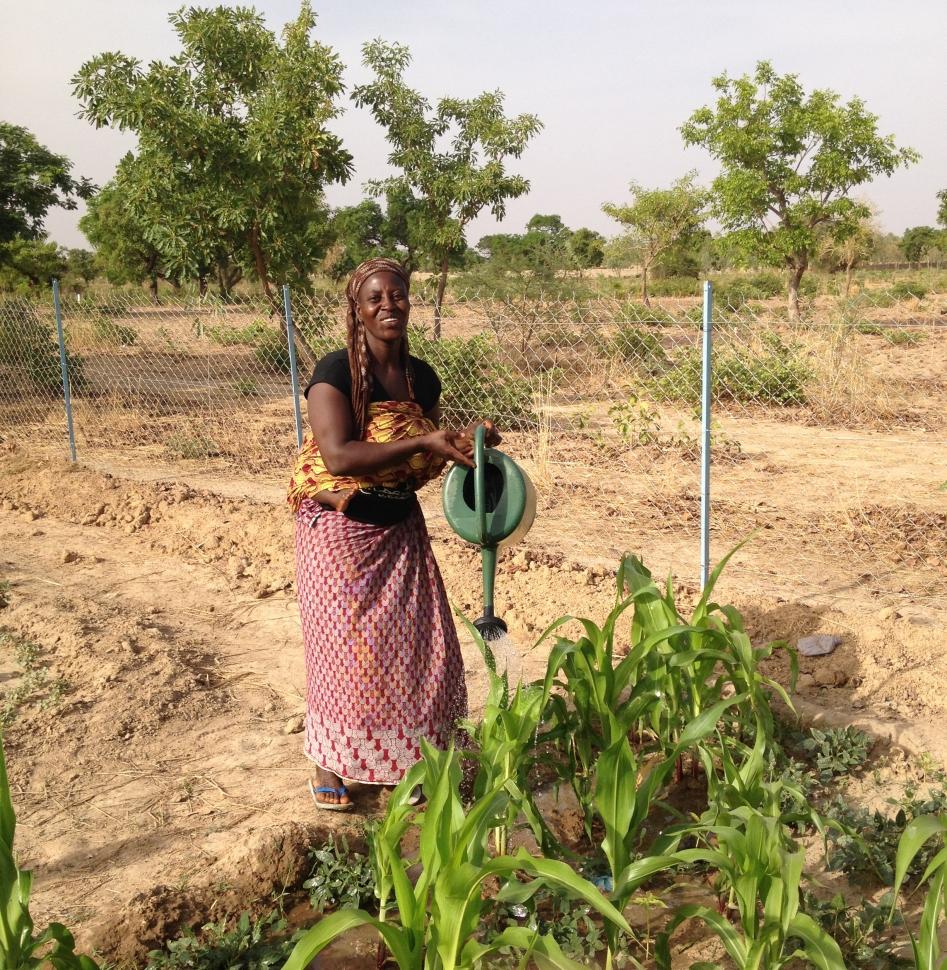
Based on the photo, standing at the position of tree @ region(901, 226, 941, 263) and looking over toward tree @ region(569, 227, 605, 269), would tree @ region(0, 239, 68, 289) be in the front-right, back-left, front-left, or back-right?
front-left

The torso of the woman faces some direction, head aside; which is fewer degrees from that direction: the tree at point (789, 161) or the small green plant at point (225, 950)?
the small green plant

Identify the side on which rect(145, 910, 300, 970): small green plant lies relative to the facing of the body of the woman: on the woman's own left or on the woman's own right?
on the woman's own right

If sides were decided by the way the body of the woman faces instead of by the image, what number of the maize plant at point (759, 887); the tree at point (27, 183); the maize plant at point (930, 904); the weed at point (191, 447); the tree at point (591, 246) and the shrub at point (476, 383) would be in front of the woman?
2

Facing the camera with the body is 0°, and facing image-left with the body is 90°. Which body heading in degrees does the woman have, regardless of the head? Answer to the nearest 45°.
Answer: approximately 315°

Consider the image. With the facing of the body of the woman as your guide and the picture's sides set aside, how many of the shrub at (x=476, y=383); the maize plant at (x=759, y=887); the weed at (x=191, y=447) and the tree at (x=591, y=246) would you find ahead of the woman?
1

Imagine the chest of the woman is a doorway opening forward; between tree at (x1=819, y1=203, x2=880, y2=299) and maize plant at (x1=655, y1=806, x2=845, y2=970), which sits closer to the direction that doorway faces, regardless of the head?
the maize plant

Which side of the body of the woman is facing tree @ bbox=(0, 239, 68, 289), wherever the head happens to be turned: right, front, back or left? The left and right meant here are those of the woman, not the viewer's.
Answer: back

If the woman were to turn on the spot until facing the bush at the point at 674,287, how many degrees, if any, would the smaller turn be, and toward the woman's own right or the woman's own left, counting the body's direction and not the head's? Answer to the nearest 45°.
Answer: approximately 135° to the woman's own left

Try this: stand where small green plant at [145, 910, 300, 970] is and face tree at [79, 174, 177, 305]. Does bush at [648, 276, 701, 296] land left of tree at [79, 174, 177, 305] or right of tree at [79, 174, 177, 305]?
right

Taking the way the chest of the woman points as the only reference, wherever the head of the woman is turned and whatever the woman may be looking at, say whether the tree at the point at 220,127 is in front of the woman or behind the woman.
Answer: behind

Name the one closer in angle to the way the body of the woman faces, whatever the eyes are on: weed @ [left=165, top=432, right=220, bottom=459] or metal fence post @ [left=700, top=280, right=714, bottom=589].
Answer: the metal fence post
